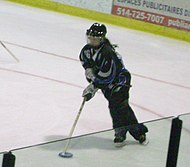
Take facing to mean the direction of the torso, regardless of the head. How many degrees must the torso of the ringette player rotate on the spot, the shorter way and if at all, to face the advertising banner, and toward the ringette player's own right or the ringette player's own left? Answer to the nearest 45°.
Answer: approximately 135° to the ringette player's own right

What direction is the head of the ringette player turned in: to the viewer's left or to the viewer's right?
to the viewer's left

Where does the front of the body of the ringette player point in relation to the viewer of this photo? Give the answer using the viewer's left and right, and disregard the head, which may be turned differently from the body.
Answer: facing the viewer and to the left of the viewer
